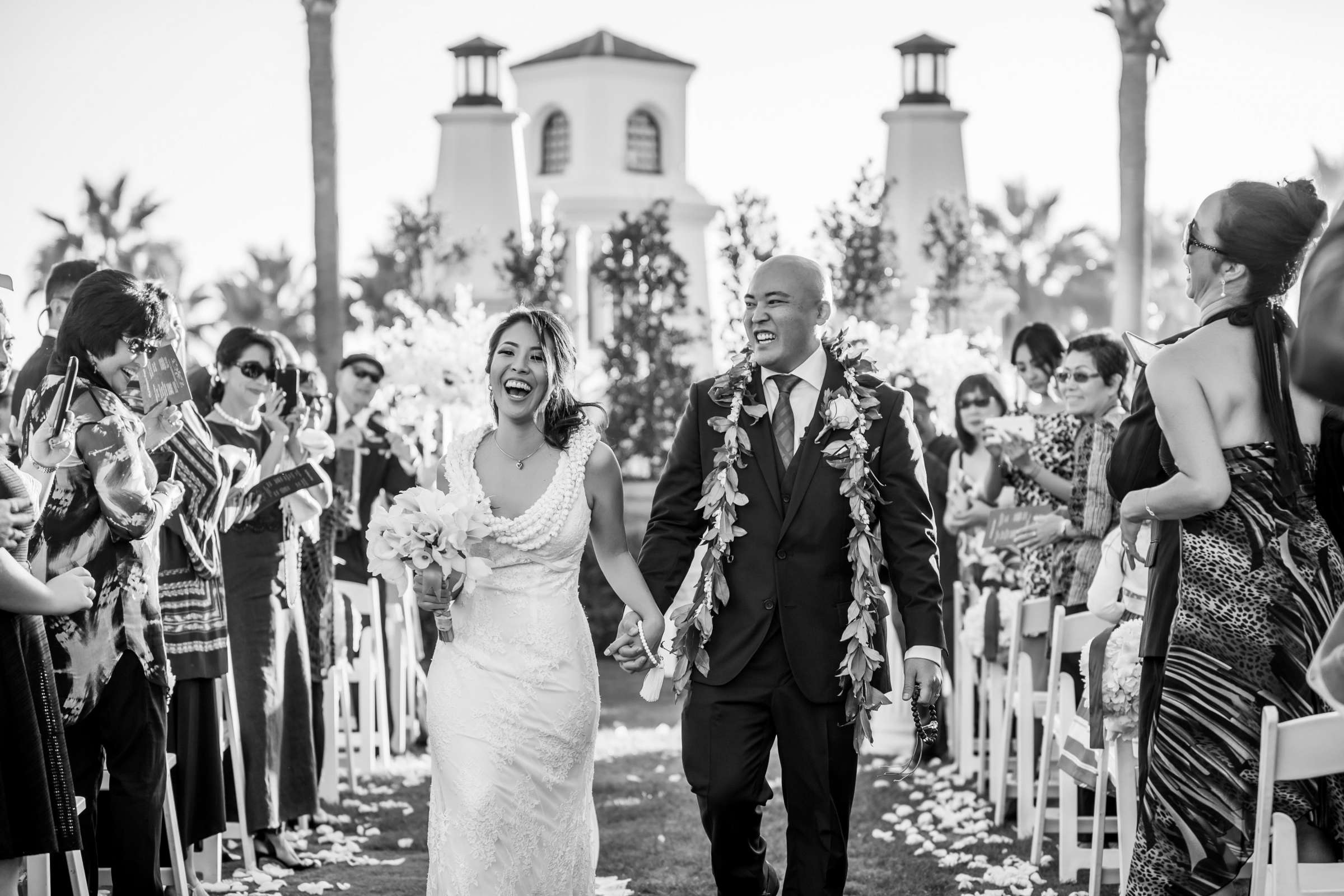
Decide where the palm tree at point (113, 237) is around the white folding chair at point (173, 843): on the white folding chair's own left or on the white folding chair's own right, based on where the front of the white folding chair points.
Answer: on the white folding chair's own left

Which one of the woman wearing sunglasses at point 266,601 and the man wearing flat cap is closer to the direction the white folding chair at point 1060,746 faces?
the man wearing flat cap

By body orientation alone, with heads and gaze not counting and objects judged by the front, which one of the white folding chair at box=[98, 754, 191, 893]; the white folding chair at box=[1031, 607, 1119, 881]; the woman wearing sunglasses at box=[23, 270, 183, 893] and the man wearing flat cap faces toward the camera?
the man wearing flat cap

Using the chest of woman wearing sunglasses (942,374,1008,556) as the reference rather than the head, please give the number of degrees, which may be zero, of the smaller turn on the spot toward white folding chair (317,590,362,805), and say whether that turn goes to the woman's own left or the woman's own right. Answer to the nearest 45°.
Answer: approximately 45° to the woman's own right

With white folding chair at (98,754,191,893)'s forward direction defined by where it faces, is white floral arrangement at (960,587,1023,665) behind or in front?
in front

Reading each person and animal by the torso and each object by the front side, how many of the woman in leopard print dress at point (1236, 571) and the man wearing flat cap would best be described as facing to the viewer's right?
0

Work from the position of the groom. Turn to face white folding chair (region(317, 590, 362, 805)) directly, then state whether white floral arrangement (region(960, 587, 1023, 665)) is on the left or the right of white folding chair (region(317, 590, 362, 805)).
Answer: right

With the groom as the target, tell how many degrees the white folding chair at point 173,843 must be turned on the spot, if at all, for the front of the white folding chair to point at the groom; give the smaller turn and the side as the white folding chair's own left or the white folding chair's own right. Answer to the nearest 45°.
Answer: approximately 90° to the white folding chair's own right

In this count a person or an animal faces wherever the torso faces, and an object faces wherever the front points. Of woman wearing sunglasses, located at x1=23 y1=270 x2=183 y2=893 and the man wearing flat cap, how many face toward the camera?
1

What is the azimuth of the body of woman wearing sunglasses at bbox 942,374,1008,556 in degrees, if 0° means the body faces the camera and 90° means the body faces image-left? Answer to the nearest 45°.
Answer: approximately 45°

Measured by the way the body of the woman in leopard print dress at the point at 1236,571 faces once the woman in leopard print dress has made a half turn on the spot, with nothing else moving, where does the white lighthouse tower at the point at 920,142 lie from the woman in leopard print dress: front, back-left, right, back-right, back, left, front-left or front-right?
back-left

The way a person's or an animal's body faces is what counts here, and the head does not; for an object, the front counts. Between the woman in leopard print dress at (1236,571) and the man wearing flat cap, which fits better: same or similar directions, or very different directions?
very different directions

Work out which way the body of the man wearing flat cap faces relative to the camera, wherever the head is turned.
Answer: toward the camera

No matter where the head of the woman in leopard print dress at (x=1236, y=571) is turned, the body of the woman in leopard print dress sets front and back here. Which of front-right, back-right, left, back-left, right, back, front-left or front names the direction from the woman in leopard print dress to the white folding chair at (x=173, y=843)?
front-left

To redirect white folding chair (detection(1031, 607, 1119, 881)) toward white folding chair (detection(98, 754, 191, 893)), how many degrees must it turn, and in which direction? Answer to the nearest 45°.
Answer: approximately 90° to its left

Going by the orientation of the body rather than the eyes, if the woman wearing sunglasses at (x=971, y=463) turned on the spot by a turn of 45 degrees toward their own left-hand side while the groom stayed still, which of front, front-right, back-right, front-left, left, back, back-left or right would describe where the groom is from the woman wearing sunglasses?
front
